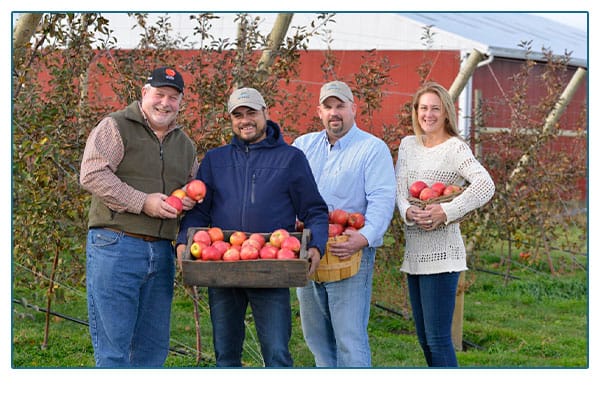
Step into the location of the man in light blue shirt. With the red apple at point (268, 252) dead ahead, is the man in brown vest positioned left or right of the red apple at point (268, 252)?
right

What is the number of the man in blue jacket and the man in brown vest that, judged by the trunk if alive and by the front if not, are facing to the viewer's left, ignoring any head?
0

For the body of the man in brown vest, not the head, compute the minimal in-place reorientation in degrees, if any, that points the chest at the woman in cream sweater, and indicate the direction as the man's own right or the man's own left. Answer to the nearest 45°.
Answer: approximately 45° to the man's own left

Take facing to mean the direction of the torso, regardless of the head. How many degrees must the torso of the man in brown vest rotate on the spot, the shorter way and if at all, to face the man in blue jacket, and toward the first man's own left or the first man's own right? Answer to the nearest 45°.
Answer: approximately 45° to the first man's own left

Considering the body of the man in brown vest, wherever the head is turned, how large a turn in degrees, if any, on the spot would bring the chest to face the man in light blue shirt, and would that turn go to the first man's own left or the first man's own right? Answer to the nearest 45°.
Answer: approximately 45° to the first man's own left

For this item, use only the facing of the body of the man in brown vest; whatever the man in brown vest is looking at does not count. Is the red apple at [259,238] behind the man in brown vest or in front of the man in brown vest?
in front

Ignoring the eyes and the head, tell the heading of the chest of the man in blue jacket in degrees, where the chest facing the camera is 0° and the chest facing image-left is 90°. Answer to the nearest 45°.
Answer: approximately 0°

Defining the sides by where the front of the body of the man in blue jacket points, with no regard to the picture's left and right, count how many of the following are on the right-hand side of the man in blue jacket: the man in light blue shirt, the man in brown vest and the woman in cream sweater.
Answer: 1

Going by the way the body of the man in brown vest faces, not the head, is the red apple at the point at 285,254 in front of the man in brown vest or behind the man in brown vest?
in front

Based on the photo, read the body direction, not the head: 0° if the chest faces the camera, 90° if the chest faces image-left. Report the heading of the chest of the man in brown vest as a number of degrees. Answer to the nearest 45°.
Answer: approximately 315°
